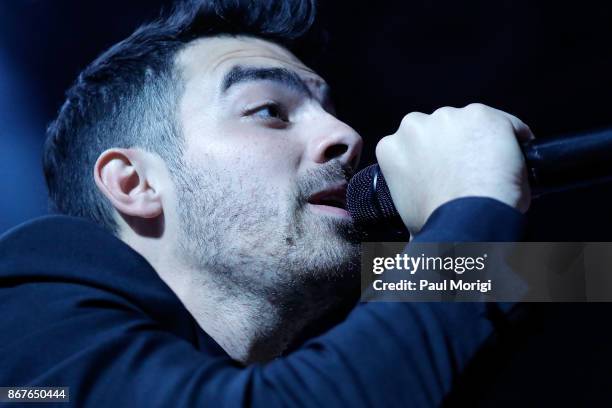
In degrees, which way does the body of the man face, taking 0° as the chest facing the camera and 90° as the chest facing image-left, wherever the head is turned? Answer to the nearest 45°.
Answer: approximately 270°
